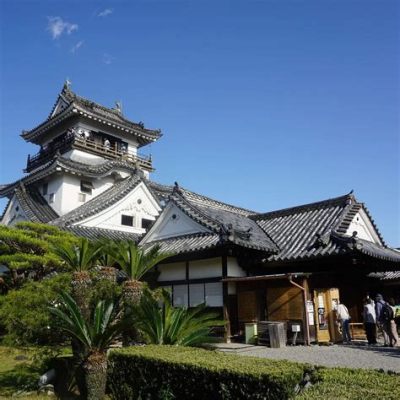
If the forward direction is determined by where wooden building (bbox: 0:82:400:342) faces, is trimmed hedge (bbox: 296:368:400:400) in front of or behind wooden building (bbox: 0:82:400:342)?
in front

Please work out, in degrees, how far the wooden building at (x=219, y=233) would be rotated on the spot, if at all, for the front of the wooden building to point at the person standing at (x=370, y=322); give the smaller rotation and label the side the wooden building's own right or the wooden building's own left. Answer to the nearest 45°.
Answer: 0° — it already faces them

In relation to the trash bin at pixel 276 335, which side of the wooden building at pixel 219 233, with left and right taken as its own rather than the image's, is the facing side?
front

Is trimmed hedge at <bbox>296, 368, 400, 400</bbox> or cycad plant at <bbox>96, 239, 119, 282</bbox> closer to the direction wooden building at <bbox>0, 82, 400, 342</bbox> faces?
the trimmed hedge

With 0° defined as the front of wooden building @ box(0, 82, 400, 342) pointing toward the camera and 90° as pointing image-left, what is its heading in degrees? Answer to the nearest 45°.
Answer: approximately 315°

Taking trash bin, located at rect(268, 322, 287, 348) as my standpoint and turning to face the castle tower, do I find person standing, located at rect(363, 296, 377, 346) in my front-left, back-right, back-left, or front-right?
back-right

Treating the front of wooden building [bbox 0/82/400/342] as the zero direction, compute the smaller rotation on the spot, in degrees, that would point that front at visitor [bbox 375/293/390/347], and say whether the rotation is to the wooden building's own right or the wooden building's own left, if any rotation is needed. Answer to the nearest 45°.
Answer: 0° — it already faces them

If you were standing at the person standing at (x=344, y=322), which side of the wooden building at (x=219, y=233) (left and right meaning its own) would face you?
front
